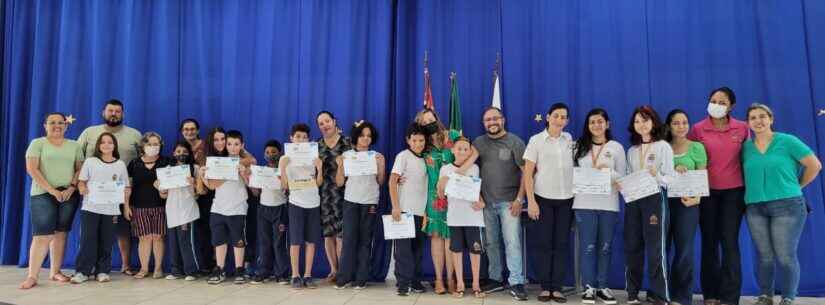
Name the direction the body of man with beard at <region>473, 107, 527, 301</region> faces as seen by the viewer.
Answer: toward the camera

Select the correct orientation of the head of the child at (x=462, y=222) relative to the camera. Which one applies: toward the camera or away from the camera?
toward the camera

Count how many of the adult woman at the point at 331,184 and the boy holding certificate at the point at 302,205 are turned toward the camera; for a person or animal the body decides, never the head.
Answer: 2

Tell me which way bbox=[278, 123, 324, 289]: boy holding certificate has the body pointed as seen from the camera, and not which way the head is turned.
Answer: toward the camera

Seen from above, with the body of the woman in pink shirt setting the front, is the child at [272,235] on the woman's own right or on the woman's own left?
on the woman's own right

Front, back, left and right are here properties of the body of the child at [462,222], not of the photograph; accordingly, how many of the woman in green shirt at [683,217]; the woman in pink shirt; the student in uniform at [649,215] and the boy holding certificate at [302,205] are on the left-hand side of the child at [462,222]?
3

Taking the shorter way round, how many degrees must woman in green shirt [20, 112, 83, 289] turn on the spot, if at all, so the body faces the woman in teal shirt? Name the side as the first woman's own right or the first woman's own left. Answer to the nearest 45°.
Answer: approximately 45° to the first woman's own left

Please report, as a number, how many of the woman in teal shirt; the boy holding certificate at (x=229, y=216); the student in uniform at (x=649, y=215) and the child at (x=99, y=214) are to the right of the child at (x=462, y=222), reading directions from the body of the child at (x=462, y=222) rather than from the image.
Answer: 2

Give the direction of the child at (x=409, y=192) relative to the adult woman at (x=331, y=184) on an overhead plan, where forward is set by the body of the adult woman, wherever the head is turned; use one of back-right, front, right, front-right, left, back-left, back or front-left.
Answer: front-left

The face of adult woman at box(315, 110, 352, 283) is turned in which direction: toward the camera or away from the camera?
toward the camera

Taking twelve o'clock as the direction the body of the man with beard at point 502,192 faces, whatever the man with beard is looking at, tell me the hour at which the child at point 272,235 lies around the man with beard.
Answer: The child is roughly at 3 o'clock from the man with beard.

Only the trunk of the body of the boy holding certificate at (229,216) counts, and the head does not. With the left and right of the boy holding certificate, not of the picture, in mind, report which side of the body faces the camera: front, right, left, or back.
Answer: front

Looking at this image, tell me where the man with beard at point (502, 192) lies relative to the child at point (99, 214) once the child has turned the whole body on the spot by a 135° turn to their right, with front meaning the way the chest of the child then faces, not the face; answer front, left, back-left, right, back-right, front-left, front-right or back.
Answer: back

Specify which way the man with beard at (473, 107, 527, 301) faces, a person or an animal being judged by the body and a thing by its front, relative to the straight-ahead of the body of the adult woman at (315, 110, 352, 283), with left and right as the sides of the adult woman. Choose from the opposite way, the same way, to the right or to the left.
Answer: the same way

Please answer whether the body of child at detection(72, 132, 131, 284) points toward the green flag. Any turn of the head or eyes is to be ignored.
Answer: no

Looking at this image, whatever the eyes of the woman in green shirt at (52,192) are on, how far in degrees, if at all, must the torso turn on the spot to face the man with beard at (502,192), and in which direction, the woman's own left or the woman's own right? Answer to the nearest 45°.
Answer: approximately 45° to the woman's own left

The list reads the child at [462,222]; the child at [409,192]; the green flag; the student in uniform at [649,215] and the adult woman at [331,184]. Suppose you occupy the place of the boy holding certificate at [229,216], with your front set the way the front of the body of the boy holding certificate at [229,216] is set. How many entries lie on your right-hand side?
0

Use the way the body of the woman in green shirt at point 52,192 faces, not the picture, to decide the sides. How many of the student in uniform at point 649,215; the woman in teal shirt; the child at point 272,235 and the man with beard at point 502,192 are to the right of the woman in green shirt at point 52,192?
0

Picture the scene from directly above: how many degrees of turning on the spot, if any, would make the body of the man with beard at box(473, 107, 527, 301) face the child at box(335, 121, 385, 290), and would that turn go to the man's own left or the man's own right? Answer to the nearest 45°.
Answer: approximately 90° to the man's own right

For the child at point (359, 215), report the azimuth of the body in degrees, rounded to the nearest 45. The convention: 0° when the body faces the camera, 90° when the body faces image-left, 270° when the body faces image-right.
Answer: approximately 0°

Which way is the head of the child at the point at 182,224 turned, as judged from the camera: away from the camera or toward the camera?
toward the camera
